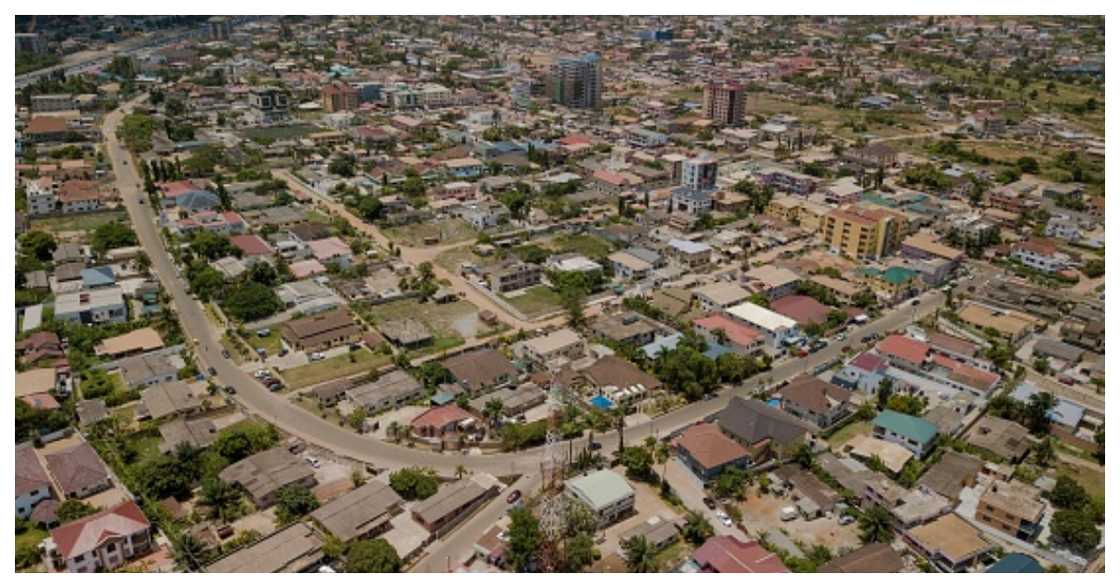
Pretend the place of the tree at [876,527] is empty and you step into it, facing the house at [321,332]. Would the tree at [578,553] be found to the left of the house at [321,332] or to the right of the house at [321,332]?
left

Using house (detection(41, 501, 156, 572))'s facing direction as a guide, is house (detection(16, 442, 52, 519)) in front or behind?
behind

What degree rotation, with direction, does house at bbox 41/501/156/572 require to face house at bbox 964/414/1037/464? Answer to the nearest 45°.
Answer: approximately 45° to its left

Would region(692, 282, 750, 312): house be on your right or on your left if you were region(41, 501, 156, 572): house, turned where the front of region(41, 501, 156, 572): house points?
on your left

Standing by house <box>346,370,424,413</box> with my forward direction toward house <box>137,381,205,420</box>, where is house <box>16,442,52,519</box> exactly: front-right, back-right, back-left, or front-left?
front-left

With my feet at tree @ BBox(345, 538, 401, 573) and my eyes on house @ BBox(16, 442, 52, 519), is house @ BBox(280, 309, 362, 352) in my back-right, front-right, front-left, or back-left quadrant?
front-right

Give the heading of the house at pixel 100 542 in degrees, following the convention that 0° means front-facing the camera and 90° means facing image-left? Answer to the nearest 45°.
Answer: approximately 315°

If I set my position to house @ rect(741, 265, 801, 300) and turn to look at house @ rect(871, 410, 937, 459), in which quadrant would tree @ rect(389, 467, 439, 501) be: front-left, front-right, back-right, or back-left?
front-right

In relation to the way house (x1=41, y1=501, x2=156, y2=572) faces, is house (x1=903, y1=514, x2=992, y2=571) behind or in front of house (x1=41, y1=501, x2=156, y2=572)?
in front

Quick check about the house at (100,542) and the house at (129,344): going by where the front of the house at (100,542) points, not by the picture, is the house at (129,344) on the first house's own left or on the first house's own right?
on the first house's own left

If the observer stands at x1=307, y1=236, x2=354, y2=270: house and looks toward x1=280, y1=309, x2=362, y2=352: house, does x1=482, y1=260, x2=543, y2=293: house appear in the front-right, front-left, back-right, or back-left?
front-left
